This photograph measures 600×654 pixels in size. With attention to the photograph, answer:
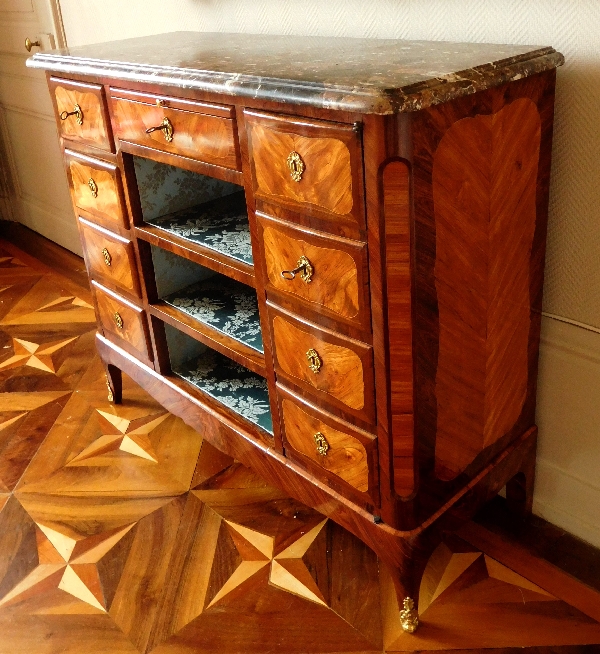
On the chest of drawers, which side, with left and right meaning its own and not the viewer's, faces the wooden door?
right

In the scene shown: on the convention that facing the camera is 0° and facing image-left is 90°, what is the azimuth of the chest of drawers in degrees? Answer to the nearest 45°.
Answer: approximately 45°
